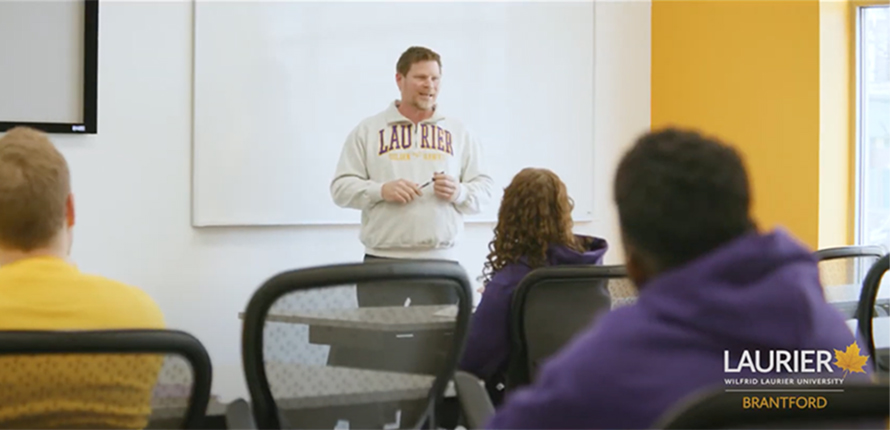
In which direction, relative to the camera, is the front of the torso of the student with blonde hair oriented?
away from the camera

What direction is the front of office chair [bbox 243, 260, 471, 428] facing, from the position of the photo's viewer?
facing away from the viewer

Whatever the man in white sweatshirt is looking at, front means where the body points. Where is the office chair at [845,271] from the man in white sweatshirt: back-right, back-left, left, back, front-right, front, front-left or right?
front-left

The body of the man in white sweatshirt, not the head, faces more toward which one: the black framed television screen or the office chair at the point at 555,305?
the office chair

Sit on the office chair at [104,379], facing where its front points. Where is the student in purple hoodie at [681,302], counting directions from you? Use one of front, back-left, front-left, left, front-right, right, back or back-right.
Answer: back-right

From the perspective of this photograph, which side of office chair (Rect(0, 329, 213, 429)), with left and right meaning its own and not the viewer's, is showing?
back

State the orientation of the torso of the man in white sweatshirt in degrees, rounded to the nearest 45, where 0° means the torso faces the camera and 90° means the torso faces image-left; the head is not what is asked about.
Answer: approximately 0°
